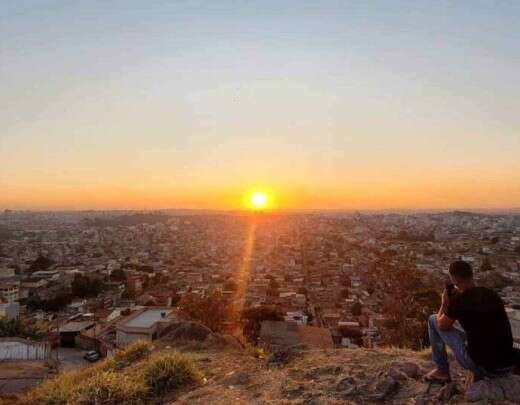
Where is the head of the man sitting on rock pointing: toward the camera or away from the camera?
away from the camera

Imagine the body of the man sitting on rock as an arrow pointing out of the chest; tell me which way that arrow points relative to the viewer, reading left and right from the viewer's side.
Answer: facing away from the viewer and to the left of the viewer

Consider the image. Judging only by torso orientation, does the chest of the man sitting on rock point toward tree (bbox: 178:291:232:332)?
yes

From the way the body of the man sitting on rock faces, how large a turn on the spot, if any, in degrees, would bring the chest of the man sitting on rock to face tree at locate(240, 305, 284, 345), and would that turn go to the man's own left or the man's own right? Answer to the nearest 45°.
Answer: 0° — they already face it

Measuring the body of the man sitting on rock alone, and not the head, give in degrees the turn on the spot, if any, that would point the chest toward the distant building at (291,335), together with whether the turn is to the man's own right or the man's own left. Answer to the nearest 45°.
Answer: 0° — they already face it
